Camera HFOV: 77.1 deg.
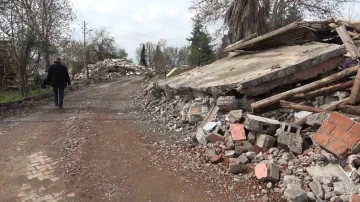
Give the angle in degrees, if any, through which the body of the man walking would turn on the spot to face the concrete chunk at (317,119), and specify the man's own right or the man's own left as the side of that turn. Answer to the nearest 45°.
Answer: approximately 135° to the man's own right

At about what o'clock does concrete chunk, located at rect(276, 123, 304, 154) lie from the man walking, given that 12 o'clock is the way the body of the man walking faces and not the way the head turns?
The concrete chunk is roughly at 5 o'clock from the man walking.

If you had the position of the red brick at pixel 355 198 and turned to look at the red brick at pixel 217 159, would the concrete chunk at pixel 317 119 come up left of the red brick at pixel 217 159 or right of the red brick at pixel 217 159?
right

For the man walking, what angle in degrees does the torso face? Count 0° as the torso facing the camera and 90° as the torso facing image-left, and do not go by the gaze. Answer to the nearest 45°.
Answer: approximately 180°

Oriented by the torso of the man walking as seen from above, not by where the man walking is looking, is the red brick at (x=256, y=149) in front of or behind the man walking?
behind

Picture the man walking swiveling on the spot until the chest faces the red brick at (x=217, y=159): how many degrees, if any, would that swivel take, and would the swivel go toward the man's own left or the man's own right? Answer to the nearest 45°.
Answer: approximately 180°

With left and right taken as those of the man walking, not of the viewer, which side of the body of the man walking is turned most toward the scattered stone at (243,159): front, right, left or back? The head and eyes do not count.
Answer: back

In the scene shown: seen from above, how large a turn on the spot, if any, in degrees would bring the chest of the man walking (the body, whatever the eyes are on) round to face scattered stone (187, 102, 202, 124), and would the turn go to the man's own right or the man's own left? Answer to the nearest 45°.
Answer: approximately 135° to the man's own right

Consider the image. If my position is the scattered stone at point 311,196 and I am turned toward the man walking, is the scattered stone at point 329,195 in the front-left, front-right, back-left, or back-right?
back-right

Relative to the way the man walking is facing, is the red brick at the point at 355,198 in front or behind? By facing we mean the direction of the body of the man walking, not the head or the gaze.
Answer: behind

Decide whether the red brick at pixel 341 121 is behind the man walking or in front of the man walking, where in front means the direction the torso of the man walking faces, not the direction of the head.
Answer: behind

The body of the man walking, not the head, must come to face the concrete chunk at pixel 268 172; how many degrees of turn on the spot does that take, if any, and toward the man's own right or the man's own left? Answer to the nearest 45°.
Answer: approximately 180°

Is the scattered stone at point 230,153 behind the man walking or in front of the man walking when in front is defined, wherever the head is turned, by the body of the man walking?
behind

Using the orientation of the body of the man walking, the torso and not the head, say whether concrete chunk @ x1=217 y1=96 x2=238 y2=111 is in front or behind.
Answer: behind
